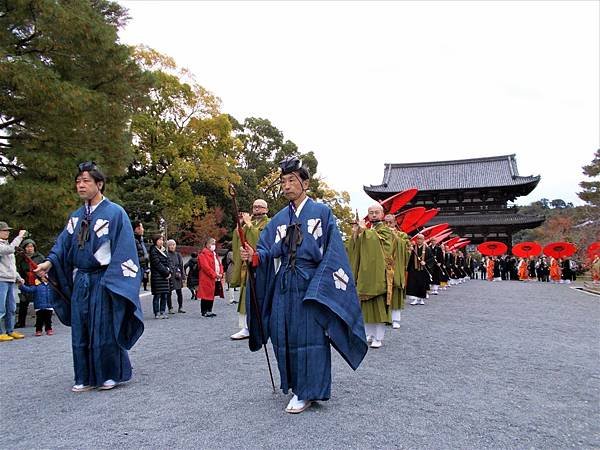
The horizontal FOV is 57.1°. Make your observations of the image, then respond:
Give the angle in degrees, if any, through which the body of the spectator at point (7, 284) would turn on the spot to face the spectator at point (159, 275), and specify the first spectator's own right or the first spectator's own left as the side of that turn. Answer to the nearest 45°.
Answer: approximately 45° to the first spectator's own left

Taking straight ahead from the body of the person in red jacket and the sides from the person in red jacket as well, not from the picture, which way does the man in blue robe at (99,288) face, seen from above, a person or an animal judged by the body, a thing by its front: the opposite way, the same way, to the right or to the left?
to the right

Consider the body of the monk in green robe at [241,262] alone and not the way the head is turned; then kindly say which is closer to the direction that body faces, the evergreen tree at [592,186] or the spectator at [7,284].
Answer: the spectator

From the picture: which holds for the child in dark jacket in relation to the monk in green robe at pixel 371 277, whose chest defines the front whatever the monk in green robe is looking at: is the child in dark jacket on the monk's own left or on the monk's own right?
on the monk's own right

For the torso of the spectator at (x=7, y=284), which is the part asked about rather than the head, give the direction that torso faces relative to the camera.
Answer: to the viewer's right

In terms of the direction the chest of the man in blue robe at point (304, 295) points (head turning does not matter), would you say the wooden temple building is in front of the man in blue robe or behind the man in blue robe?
behind

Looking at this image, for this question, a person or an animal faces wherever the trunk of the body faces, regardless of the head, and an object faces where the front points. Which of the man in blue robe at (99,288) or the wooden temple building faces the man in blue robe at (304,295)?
the wooden temple building

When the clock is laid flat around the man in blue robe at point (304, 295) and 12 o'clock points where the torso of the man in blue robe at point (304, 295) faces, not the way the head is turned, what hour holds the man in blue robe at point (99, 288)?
the man in blue robe at point (99, 288) is roughly at 2 o'clock from the man in blue robe at point (304, 295).

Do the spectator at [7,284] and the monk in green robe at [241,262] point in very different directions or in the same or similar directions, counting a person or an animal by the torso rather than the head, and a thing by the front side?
very different directions

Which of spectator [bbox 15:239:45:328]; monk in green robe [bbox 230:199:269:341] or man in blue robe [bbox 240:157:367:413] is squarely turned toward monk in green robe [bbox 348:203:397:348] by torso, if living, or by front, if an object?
the spectator
